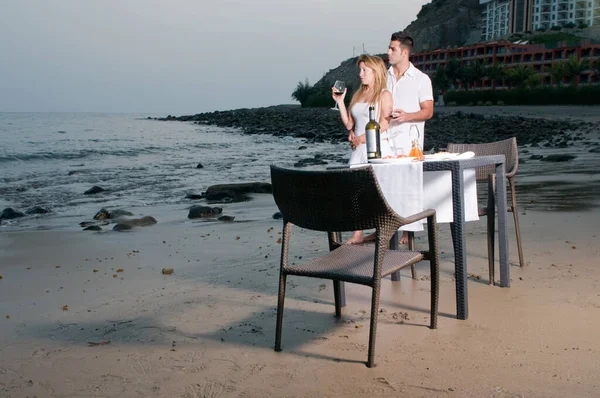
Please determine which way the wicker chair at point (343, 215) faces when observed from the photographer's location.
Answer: facing away from the viewer and to the right of the viewer

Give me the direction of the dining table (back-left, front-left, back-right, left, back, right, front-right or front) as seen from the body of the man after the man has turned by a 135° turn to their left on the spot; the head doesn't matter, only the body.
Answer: right

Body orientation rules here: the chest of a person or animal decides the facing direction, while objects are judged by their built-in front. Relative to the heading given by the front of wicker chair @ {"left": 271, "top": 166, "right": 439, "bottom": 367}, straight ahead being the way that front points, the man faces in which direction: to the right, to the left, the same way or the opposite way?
the opposite way

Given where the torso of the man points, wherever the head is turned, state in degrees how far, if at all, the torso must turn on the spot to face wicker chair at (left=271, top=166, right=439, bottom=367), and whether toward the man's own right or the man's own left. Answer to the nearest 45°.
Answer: approximately 45° to the man's own left

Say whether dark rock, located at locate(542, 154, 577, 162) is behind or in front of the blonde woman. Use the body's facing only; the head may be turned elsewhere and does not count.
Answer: behind

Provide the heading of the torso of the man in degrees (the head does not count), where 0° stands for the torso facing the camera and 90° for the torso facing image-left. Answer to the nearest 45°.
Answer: approximately 45°

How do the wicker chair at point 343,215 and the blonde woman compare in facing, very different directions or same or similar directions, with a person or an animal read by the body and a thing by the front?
very different directions

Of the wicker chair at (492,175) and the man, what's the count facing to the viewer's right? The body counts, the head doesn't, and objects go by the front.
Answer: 0

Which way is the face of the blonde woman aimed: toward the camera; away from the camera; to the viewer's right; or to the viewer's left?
to the viewer's left

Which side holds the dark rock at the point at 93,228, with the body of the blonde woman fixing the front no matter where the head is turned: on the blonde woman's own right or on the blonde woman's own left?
on the blonde woman's own right

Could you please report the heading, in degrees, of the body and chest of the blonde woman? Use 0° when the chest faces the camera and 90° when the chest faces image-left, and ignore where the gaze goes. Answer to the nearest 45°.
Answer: approximately 45°

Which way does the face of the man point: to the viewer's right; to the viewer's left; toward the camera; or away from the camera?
to the viewer's left
